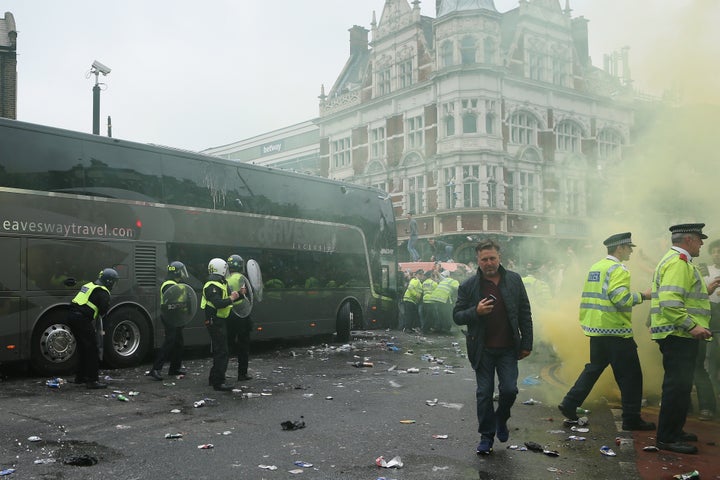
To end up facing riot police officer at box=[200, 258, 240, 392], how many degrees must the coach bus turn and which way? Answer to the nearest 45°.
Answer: approximately 135° to its right

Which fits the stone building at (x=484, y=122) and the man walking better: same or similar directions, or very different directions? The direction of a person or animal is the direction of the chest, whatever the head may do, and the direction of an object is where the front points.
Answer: same or similar directions

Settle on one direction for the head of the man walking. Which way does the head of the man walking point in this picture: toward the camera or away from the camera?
toward the camera

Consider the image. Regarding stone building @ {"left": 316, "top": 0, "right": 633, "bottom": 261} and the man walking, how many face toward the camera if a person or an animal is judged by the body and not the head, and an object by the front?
2

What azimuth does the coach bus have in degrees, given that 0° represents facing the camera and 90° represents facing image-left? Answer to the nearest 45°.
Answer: approximately 225°

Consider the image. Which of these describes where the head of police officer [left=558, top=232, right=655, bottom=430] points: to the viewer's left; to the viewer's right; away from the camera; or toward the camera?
to the viewer's right

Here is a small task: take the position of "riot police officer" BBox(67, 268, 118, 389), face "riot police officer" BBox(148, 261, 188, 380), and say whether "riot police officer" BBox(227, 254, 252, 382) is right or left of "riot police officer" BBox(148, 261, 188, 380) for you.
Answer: right

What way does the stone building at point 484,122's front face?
toward the camera
